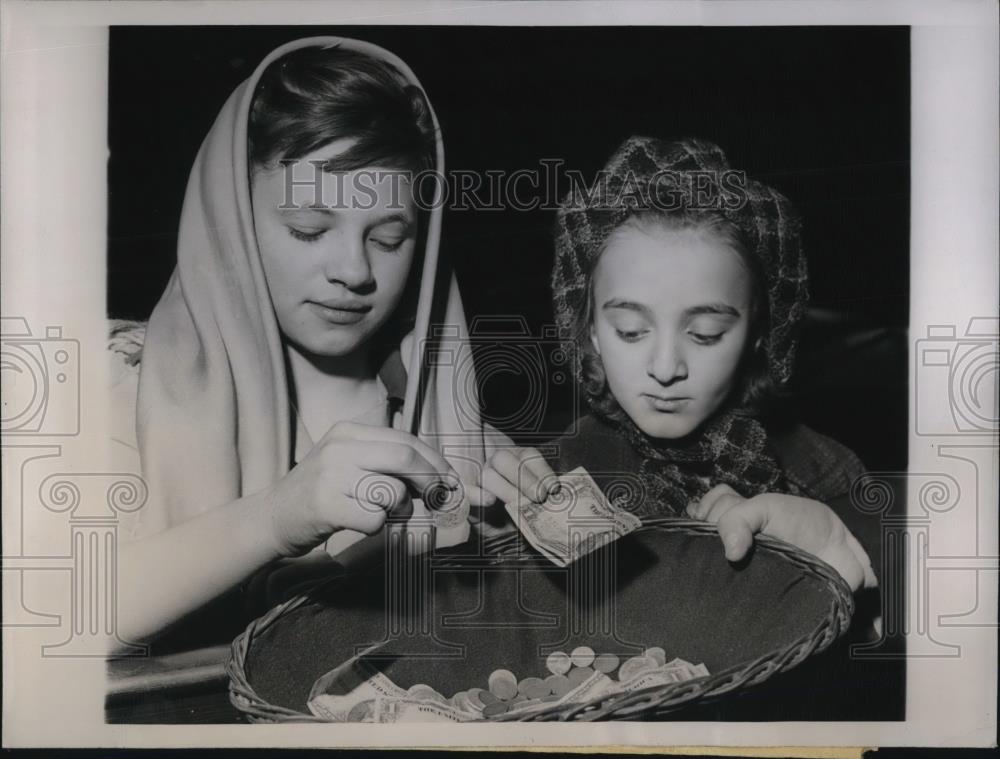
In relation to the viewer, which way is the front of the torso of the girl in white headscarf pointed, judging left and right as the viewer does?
facing the viewer and to the right of the viewer

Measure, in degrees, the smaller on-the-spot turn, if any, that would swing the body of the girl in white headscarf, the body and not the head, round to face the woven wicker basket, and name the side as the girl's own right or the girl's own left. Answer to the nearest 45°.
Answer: approximately 45° to the girl's own left

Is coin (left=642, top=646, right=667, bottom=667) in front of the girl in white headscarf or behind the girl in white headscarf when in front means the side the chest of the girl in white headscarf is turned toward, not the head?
in front

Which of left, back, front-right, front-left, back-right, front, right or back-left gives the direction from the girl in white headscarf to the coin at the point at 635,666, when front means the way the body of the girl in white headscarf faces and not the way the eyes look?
front-left
